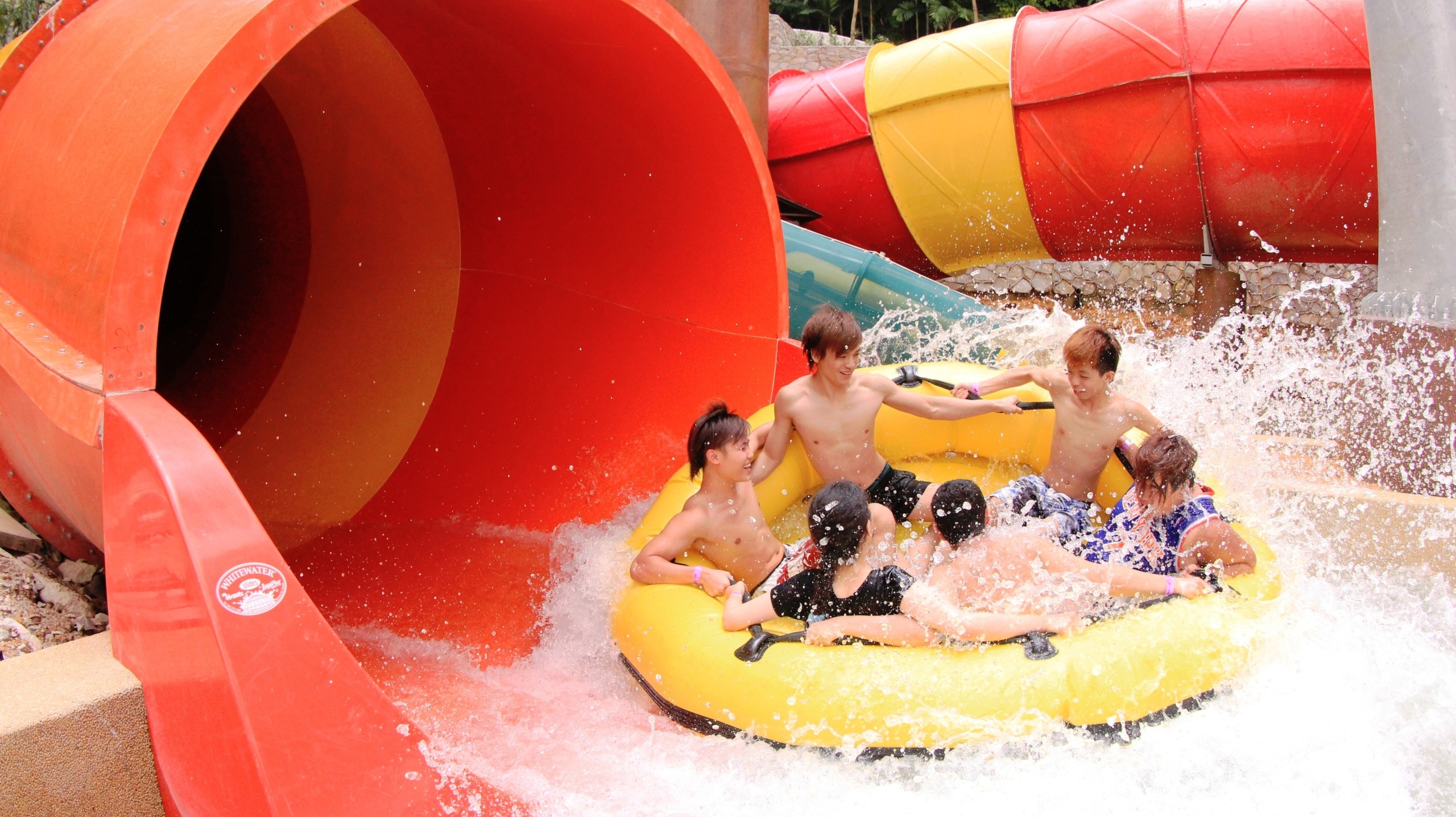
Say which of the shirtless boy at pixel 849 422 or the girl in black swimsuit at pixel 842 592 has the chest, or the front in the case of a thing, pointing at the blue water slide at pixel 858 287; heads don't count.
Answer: the girl in black swimsuit

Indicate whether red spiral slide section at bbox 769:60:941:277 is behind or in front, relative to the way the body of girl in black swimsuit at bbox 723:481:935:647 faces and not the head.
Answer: in front

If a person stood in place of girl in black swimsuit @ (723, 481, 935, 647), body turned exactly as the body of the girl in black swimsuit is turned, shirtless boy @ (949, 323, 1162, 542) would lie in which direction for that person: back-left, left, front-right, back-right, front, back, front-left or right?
front-right

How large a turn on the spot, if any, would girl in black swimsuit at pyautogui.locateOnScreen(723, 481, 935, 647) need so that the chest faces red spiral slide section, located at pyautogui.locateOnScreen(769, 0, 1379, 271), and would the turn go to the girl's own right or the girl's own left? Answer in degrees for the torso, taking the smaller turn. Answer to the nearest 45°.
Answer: approximately 45° to the girl's own right

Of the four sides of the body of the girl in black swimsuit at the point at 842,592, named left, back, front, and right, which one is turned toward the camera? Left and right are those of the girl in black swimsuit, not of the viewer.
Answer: back

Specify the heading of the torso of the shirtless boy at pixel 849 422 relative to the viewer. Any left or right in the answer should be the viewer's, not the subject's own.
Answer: facing the viewer and to the right of the viewer

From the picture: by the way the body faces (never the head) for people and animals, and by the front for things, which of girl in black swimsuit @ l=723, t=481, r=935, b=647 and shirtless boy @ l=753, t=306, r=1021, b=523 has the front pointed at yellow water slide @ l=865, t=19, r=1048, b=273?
the girl in black swimsuit

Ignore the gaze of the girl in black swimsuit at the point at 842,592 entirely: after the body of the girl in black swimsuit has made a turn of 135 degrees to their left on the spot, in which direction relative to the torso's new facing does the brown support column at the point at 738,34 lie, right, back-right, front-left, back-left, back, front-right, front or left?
back-right

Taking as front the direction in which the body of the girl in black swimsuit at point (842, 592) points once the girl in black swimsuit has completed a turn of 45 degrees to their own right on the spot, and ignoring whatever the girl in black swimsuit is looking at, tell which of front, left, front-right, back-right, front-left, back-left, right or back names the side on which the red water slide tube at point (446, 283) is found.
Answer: left

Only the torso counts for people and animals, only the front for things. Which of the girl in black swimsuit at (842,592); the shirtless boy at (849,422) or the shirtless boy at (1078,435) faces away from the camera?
the girl in black swimsuit

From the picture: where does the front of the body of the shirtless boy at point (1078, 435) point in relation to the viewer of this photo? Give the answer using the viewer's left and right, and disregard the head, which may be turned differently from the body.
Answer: facing the viewer and to the left of the viewer

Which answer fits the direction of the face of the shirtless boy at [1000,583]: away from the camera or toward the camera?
away from the camera

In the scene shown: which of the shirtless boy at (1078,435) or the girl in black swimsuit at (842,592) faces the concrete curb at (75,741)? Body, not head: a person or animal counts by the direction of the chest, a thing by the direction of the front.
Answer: the shirtless boy

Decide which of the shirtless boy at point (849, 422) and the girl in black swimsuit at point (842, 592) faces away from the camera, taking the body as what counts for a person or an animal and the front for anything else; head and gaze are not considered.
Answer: the girl in black swimsuit

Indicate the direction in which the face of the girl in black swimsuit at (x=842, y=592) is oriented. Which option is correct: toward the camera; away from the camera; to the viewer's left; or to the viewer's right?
away from the camera

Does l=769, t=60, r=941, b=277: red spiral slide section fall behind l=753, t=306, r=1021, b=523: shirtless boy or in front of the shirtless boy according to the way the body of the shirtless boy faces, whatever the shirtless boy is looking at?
behind

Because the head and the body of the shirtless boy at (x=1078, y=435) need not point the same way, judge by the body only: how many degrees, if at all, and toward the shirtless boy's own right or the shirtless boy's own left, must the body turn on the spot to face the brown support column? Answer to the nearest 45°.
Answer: approximately 90° to the shirtless boy's own right

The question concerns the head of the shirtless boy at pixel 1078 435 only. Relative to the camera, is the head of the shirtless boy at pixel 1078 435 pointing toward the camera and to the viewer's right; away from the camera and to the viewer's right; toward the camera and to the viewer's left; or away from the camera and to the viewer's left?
toward the camera and to the viewer's left
